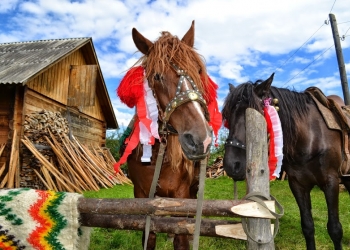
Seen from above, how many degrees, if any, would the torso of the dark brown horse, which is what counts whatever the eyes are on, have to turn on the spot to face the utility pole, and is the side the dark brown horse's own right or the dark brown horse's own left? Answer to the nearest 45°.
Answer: approximately 135° to the dark brown horse's own right

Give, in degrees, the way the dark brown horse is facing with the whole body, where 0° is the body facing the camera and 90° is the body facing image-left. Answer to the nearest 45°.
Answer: approximately 45°

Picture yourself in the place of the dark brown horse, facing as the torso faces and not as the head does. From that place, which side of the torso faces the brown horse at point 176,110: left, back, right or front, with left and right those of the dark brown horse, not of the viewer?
front

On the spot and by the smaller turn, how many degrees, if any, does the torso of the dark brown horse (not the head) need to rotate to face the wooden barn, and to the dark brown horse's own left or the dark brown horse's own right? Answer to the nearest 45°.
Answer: approximately 90° to the dark brown horse's own right

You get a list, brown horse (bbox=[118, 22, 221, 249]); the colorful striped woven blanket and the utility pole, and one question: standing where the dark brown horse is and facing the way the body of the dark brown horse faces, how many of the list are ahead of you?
2

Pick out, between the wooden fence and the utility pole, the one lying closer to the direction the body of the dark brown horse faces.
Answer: the wooden fence

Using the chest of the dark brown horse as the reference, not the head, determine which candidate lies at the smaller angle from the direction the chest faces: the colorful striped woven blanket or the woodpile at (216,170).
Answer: the colorful striped woven blanket

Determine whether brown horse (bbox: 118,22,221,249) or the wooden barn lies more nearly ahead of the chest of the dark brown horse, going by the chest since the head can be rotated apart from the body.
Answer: the brown horse
